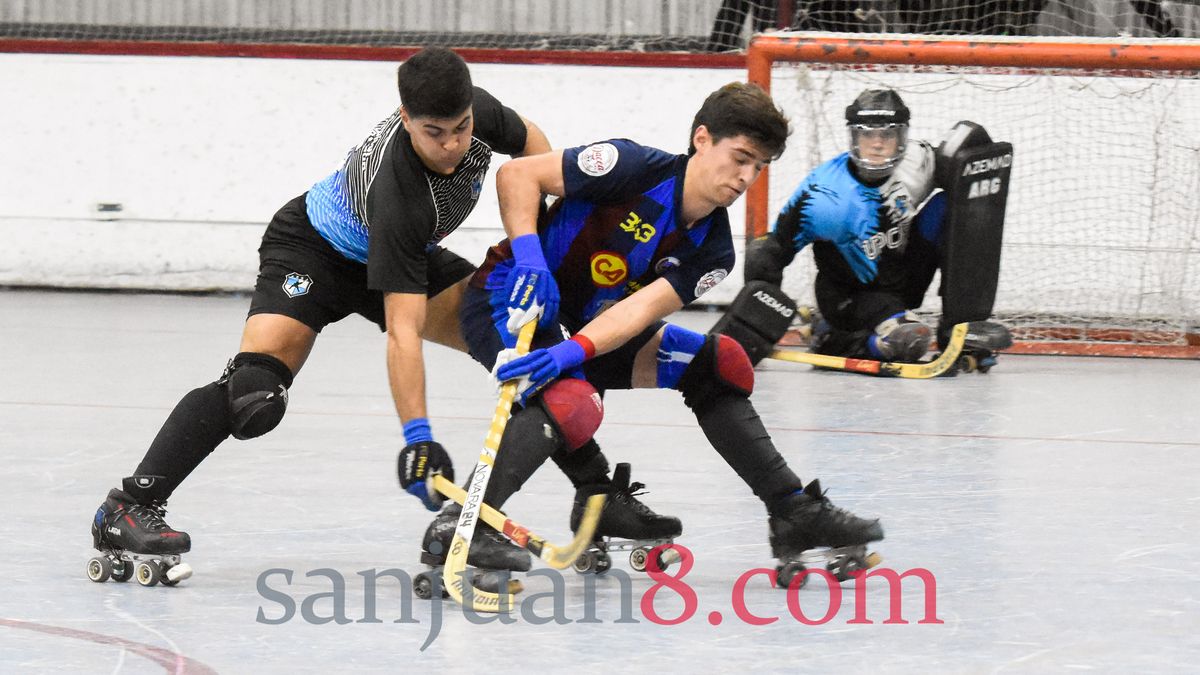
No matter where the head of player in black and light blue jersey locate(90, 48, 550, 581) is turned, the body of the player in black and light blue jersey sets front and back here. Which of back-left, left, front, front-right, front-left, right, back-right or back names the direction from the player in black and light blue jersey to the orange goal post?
left

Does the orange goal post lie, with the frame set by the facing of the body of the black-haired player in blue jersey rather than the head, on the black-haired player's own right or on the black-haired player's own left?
on the black-haired player's own left

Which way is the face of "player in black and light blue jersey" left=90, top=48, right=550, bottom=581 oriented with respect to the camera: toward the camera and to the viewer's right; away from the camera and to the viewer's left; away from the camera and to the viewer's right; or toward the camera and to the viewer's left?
toward the camera and to the viewer's right

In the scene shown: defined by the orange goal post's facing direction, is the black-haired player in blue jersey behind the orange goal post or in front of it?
in front

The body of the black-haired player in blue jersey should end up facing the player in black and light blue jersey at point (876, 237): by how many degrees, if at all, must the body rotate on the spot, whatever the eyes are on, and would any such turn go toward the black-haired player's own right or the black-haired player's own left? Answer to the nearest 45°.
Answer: approximately 135° to the black-haired player's own left

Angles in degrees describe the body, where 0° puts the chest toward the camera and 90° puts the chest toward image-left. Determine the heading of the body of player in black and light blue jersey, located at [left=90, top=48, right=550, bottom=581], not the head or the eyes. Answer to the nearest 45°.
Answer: approximately 315°

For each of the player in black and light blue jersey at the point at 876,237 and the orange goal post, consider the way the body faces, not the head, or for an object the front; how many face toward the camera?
2

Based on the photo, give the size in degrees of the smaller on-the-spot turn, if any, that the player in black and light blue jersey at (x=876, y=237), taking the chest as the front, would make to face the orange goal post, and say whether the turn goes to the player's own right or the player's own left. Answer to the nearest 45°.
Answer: approximately 135° to the player's own left

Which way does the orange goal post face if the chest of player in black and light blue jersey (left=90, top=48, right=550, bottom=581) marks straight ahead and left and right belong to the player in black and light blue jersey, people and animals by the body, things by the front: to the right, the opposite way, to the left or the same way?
to the right

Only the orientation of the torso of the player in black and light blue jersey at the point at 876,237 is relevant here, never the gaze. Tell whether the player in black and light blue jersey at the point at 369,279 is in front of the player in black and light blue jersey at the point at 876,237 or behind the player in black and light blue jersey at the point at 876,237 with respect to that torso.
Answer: in front
